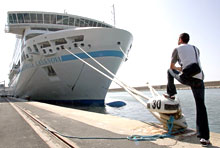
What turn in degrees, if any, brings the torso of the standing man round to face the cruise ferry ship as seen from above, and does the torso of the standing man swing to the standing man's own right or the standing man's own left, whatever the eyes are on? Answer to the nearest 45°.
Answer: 0° — they already face it

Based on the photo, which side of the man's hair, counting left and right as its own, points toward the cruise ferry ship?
front

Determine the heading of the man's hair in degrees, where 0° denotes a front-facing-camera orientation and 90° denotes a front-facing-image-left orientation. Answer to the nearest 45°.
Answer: approximately 135°

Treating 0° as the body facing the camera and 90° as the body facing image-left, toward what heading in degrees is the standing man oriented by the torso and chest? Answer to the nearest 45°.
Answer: approximately 135°
